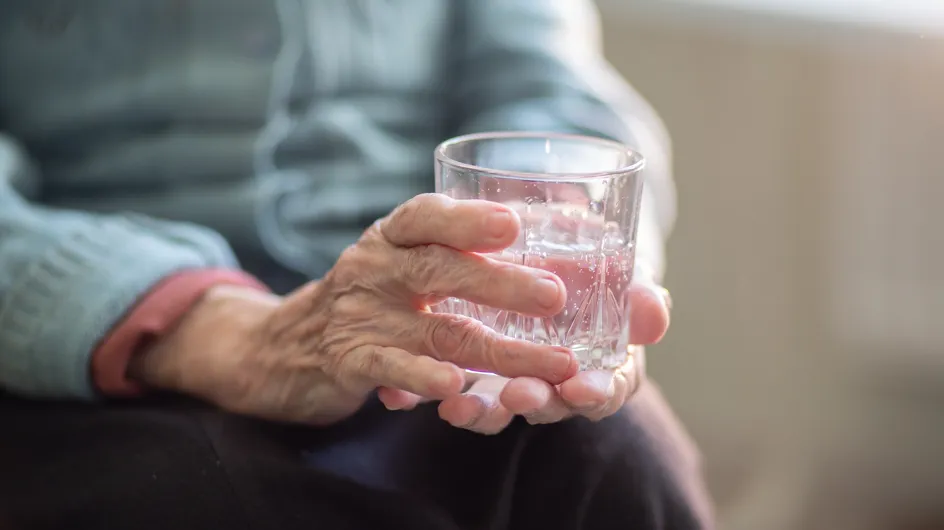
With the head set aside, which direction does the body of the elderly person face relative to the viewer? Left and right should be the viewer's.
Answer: facing the viewer and to the right of the viewer
